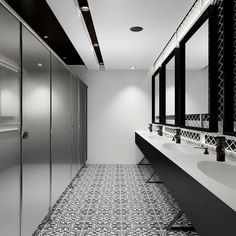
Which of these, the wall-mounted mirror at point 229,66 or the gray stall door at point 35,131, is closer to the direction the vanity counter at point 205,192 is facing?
the gray stall door

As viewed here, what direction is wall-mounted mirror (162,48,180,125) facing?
to the viewer's left

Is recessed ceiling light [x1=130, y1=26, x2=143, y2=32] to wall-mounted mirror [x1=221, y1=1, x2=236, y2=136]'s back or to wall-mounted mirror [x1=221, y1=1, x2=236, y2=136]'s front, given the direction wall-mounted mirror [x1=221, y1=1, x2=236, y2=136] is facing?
to the front

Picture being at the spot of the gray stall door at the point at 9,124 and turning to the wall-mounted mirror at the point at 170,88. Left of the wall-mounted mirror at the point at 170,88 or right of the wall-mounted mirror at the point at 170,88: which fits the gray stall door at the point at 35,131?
left

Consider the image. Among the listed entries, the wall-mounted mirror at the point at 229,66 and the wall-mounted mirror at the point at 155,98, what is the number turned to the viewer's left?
2

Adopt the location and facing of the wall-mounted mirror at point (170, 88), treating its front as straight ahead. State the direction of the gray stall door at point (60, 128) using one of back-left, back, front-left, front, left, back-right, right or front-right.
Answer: front-left

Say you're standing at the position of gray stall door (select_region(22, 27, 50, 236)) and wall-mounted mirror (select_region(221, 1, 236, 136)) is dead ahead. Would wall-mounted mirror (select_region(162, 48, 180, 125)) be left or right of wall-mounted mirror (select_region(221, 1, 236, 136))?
left

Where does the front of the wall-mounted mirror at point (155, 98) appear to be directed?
to the viewer's left

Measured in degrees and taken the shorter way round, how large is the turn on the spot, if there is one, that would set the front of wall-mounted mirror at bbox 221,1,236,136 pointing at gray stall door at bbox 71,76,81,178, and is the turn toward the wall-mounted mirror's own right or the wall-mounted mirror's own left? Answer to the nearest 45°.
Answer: approximately 45° to the wall-mounted mirror's own right

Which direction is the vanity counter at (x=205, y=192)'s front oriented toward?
to the viewer's left

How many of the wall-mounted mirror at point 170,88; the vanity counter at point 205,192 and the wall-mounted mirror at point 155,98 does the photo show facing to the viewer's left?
3

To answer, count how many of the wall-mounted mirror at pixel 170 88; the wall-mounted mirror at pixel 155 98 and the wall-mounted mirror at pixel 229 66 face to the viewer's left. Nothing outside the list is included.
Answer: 3

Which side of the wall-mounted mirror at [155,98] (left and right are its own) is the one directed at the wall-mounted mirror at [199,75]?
left

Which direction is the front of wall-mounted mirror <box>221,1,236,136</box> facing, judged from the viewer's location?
facing to the left of the viewer
